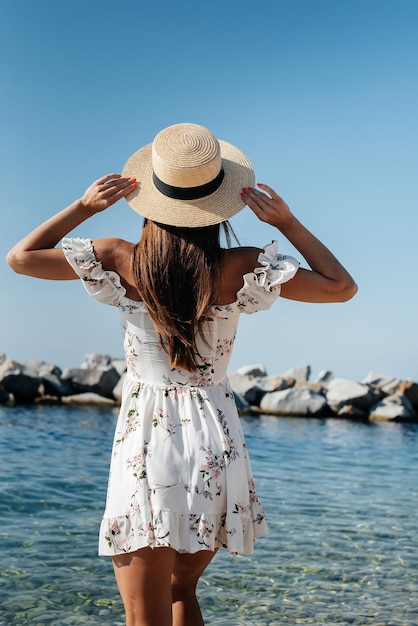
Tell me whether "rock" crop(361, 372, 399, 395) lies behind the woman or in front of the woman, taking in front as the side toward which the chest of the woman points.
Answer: in front

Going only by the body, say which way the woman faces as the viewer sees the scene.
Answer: away from the camera

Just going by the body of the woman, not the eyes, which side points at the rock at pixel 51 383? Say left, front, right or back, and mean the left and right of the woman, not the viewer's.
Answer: front

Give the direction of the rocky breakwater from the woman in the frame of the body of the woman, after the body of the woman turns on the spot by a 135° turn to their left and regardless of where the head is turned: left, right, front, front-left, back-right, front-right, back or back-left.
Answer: back-right

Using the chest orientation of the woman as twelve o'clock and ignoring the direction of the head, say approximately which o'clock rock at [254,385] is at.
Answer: The rock is roughly at 12 o'clock from the woman.

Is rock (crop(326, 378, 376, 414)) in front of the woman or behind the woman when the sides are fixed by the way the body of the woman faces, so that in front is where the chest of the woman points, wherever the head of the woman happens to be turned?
in front

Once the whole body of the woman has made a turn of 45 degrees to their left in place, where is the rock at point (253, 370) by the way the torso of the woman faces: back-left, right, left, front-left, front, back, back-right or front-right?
front-right

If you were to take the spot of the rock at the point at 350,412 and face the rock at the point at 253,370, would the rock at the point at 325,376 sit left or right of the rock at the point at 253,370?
right

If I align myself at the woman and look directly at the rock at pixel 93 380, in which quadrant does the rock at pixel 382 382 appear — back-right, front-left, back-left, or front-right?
front-right

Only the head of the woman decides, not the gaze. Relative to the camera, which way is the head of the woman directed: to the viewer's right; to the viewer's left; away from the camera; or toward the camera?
away from the camera

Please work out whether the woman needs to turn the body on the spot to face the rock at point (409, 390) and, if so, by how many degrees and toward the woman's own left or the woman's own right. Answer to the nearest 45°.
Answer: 0° — they already face it

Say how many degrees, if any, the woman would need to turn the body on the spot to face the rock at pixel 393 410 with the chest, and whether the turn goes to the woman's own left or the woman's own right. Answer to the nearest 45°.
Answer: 0° — they already face it

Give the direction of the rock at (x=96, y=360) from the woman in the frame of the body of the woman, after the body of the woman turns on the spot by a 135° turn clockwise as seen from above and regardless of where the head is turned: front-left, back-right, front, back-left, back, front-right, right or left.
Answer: back-left

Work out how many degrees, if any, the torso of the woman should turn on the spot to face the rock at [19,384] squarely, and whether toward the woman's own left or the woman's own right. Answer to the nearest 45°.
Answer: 0° — they already face it
